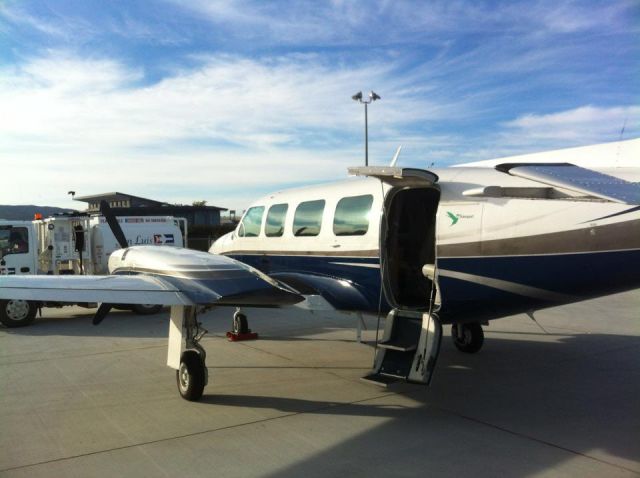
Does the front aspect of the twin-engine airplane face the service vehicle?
yes

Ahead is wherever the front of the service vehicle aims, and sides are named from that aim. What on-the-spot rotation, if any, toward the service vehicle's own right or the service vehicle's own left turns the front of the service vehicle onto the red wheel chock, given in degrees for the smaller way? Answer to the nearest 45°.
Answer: approximately 135° to the service vehicle's own left

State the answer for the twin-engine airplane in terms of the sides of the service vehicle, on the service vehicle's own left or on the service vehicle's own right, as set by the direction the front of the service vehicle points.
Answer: on the service vehicle's own left

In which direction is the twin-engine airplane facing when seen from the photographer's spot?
facing away from the viewer and to the left of the viewer

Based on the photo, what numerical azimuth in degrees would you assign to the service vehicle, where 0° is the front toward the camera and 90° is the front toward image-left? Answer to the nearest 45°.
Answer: approximately 90°
